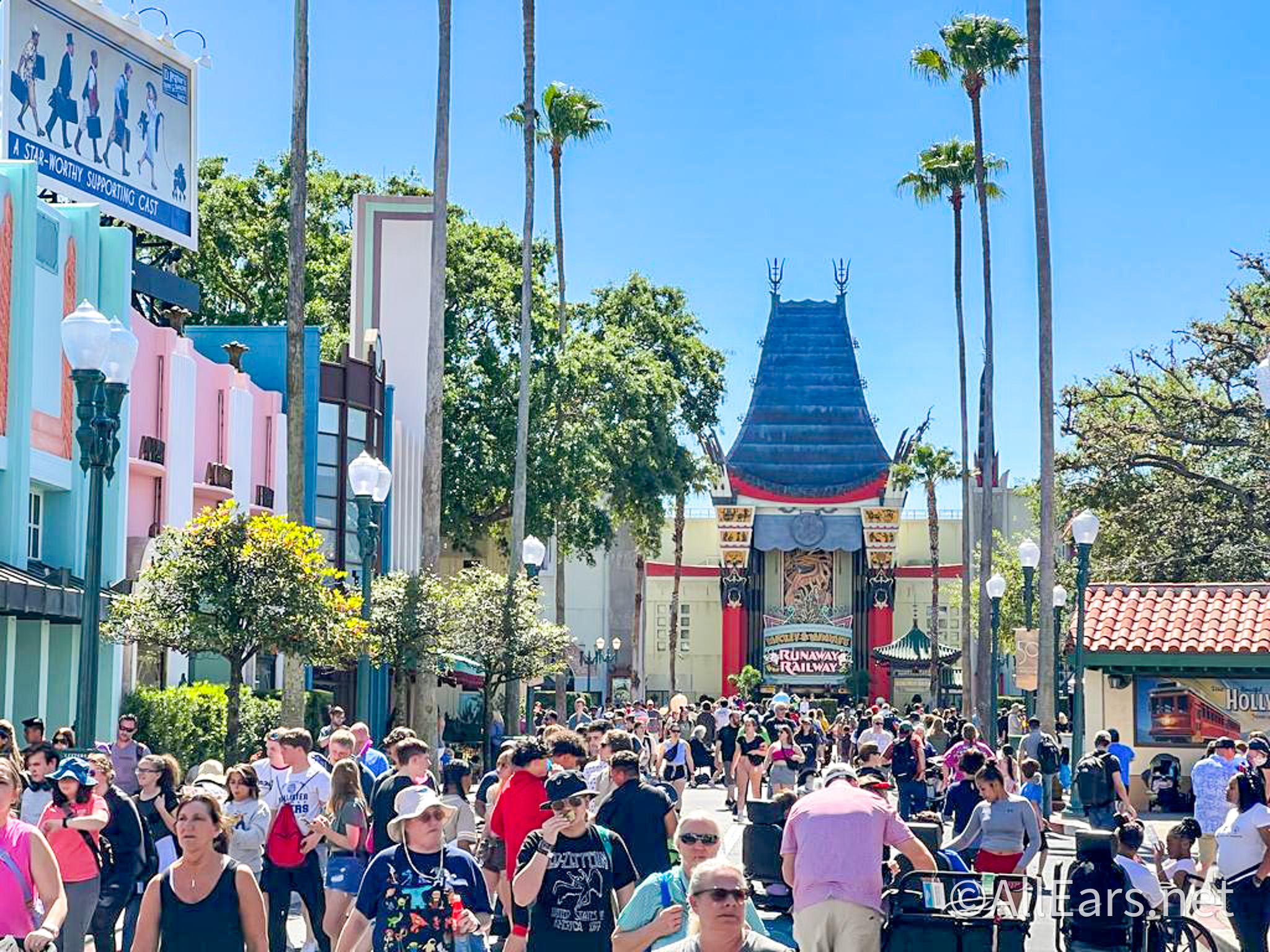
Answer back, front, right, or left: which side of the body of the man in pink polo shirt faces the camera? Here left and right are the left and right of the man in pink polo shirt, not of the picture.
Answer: back

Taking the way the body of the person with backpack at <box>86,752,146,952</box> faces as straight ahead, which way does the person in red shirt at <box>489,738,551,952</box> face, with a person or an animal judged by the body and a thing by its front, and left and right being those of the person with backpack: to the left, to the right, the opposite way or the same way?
the opposite way

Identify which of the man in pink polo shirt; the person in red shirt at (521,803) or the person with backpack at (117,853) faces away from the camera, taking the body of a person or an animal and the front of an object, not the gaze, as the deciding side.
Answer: the man in pink polo shirt

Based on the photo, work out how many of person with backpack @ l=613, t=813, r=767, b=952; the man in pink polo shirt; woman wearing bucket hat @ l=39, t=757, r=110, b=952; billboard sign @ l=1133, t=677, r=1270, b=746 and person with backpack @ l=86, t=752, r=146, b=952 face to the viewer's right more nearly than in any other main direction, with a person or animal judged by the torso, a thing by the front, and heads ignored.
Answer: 0

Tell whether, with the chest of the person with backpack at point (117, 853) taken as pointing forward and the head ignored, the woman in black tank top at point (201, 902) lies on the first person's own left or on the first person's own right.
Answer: on the first person's own left

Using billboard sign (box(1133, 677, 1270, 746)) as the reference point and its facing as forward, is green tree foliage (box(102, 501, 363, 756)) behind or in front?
in front

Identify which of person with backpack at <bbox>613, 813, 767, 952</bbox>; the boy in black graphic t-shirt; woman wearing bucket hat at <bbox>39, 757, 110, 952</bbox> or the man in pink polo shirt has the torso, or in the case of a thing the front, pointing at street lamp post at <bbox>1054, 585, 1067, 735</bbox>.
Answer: the man in pink polo shirt

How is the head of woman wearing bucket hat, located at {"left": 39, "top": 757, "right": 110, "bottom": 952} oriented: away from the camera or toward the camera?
toward the camera

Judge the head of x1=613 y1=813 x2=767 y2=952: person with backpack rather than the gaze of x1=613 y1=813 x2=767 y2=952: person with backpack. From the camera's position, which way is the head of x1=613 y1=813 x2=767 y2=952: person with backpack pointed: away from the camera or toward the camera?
toward the camera

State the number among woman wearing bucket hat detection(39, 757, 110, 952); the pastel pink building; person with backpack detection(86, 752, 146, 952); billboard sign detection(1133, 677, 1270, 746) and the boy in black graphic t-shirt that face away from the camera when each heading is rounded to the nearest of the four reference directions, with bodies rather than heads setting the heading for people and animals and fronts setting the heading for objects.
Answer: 0

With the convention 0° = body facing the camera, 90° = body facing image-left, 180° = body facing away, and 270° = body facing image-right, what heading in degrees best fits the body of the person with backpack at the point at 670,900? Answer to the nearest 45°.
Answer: approximately 0°

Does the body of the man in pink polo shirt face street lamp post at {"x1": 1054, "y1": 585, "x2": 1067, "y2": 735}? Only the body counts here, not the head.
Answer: yes

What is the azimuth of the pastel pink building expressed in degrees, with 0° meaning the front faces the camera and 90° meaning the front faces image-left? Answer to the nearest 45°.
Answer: approximately 315°
